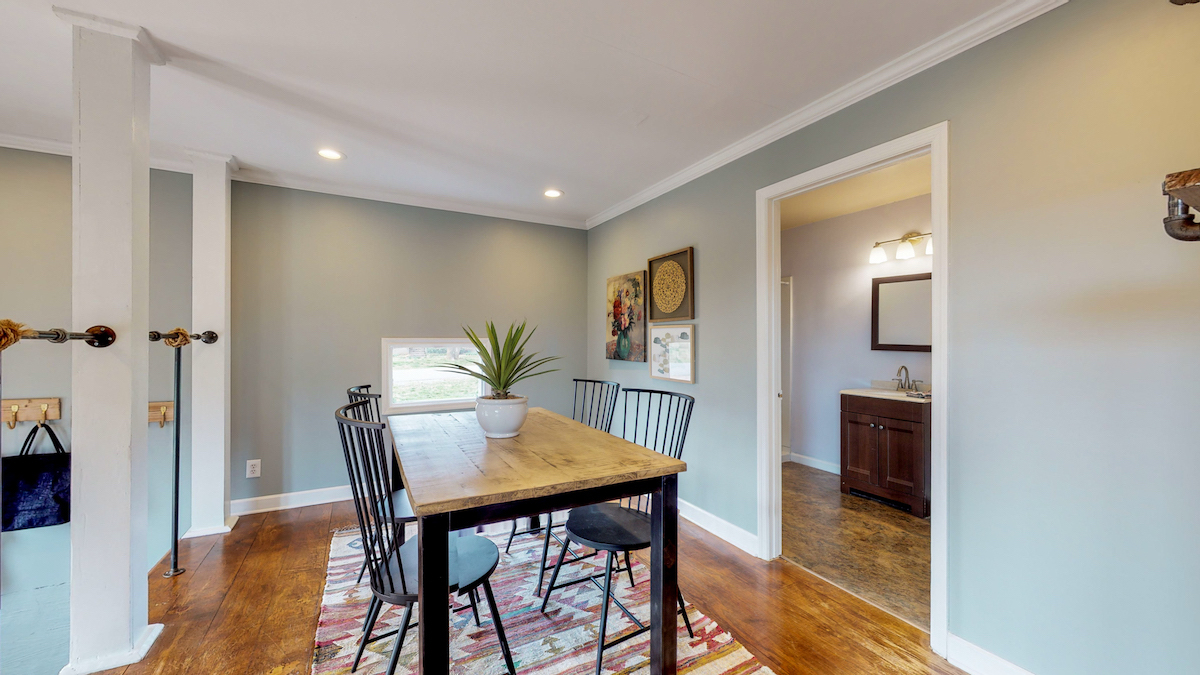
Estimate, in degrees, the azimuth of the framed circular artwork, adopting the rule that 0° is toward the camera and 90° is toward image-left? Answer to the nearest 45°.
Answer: approximately 45°

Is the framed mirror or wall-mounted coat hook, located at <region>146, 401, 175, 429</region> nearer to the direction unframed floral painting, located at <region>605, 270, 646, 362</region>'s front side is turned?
the wall-mounted coat hook

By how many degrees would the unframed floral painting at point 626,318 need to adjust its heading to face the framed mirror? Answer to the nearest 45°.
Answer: approximately 135° to its left

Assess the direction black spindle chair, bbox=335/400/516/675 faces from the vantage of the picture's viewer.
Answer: facing away from the viewer and to the right of the viewer
